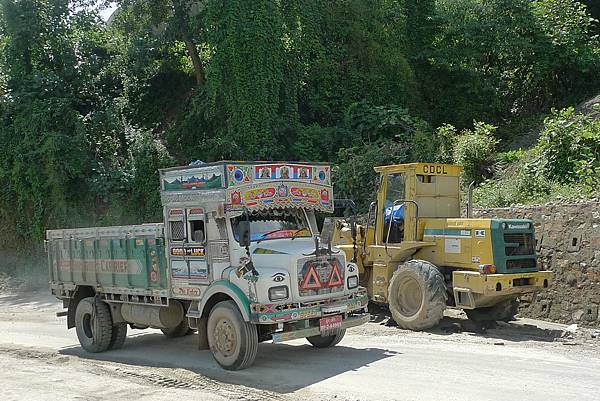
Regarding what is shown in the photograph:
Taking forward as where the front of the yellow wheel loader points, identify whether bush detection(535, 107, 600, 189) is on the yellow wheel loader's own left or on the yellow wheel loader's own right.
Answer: on the yellow wheel loader's own right

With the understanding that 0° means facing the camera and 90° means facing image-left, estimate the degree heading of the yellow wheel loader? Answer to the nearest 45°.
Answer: approximately 135°

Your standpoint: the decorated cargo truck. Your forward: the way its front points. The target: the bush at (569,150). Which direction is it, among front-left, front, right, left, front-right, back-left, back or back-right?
left

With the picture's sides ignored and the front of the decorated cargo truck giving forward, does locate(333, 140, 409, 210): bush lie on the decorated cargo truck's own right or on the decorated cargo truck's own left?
on the decorated cargo truck's own left

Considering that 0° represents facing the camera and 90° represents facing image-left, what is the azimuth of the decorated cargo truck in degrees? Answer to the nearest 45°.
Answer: approximately 315°

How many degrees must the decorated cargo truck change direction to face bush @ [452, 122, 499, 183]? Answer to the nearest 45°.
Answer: approximately 90° to its left

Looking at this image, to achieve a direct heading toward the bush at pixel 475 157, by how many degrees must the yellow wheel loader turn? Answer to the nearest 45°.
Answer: approximately 45° to its right

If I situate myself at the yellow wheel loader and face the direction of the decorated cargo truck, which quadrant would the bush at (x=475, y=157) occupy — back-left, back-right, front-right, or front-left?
back-right

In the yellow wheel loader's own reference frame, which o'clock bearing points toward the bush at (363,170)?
The bush is roughly at 1 o'clock from the yellow wheel loader.
